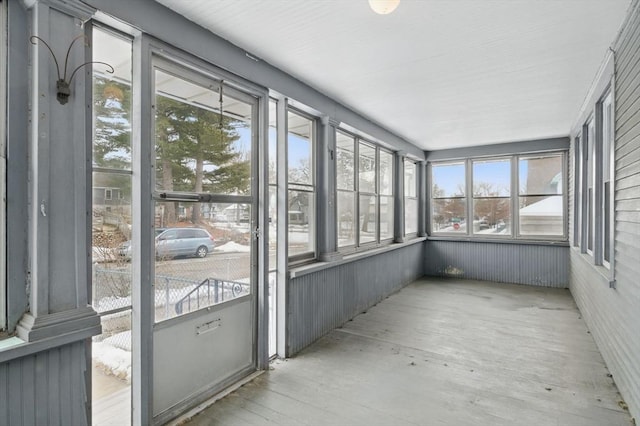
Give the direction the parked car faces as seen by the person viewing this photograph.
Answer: facing to the left of the viewer

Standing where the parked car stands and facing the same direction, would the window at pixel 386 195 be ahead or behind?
behind

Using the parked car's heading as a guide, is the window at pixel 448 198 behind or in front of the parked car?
behind

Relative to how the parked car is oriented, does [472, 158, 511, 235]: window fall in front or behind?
behind

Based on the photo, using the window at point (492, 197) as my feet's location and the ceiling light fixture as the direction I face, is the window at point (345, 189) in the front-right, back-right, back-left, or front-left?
front-right
